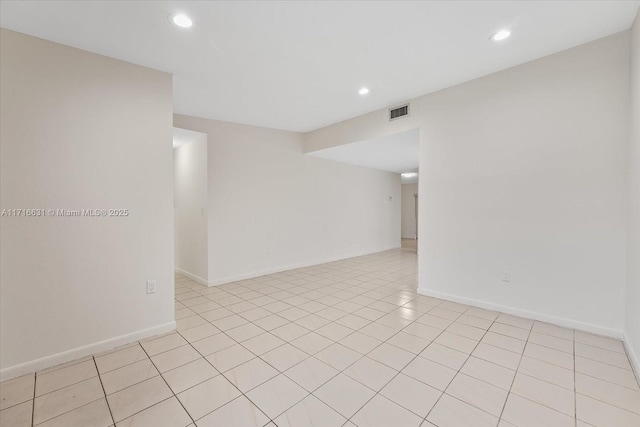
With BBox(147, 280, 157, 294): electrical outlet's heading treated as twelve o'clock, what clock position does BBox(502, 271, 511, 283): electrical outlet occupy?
BBox(502, 271, 511, 283): electrical outlet is roughly at 10 o'clock from BBox(147, 280, 157, 294): electrical outlet.
